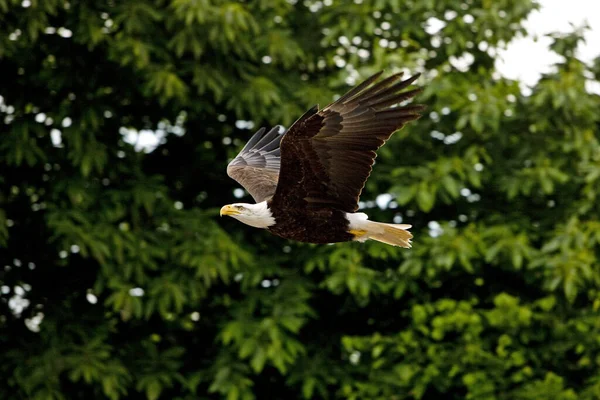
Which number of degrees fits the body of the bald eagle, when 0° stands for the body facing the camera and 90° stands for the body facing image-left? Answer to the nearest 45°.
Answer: approximately 90°
